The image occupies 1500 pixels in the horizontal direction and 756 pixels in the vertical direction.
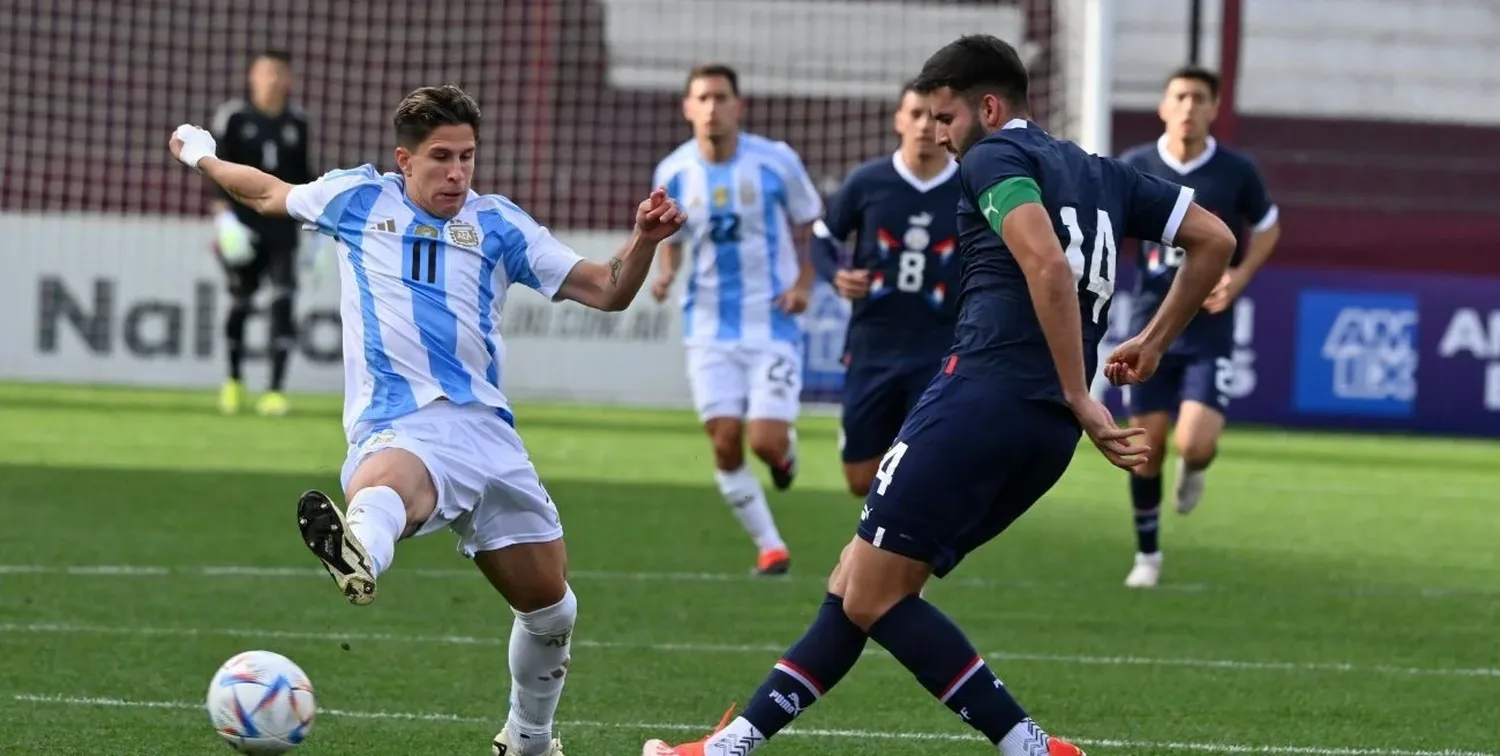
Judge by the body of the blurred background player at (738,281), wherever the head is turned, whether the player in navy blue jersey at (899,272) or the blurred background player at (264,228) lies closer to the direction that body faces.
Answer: the player in navy blue jersey

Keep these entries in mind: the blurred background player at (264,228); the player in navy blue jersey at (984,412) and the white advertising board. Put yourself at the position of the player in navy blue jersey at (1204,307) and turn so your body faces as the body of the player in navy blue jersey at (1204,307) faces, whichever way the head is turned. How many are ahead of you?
1

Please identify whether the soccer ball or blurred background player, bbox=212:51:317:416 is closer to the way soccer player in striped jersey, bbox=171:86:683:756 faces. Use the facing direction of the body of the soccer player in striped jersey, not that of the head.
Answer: the soccer ball

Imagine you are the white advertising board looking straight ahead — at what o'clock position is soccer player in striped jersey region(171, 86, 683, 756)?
The soccer player in striped jersey is roughly at 12 o'clock from the white advertising board.

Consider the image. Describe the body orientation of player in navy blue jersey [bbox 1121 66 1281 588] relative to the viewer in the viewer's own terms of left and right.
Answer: facing the viewer

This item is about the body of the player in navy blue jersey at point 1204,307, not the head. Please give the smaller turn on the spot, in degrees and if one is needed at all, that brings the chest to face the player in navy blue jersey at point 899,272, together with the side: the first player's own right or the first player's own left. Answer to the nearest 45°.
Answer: approximately 45° to the first player's own right

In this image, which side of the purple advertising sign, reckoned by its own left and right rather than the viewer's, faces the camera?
front

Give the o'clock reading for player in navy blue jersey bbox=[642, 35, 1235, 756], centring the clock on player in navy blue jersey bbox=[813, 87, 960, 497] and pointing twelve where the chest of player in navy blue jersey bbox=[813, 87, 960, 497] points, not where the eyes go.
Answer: player in navy blue jersey bbox=[642, 35, 1235, 756] is roughly at 12 o'clock from player in navy blue jersey bbox=[813, 87, 960, 497].

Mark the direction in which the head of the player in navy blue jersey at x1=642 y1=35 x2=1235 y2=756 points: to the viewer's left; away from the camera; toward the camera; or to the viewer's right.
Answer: to the viewer's left

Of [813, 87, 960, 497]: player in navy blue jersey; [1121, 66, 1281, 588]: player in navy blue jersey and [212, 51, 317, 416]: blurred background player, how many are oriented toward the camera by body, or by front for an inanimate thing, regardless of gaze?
3

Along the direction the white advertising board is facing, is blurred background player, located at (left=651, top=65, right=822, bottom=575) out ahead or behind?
ahead

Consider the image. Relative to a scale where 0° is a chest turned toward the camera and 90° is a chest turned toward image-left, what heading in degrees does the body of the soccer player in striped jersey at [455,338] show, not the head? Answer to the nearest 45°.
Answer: approximately 0°
